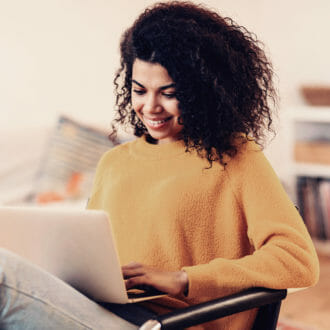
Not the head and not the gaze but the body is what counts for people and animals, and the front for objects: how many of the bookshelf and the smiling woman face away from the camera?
0

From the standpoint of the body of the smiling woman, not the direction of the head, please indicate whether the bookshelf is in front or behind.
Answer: behind

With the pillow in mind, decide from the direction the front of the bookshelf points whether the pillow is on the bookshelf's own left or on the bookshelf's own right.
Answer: on the bookshelf's own right

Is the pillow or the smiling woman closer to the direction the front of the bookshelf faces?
the smiling woman

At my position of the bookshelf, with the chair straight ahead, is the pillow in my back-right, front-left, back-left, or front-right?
front-right

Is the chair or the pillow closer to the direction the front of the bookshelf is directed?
the chair

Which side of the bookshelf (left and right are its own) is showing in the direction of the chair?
front

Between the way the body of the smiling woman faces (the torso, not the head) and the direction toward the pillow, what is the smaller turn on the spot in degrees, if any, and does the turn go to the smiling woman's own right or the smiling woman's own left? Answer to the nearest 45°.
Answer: approximately 135° to the smiling woman's own right

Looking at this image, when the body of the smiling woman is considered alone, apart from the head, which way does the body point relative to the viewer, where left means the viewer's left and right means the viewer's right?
facing the viewer and to the left of the viewer

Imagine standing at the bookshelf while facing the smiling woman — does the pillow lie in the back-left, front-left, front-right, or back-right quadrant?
front-right

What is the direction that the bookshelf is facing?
toward the camera

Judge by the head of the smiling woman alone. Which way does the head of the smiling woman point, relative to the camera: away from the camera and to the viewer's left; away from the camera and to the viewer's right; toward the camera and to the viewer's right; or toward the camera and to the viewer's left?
toward the camera and to the viewer's left
